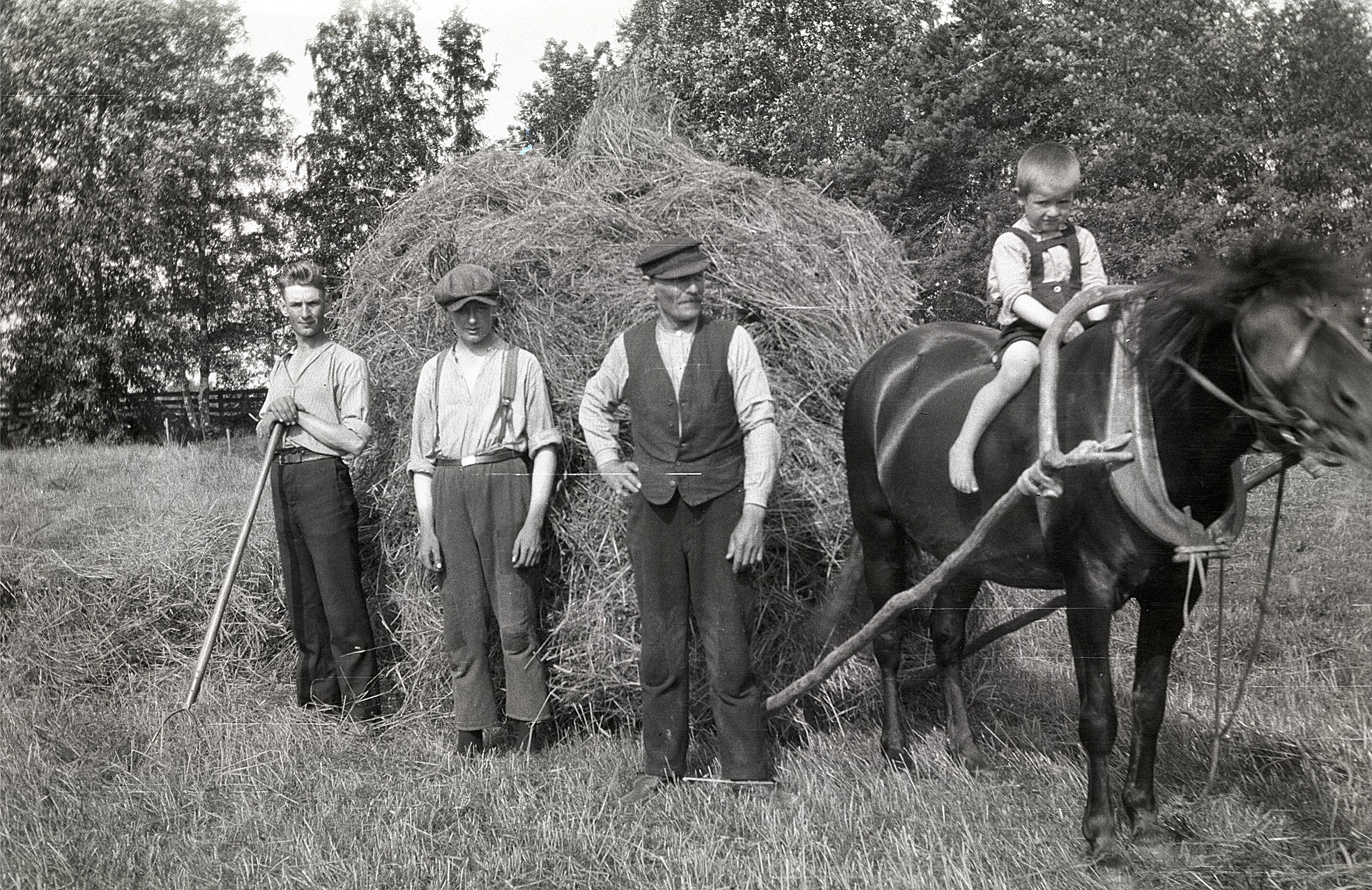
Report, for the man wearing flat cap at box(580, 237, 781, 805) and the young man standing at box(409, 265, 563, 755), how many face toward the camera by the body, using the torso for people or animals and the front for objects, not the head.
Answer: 2

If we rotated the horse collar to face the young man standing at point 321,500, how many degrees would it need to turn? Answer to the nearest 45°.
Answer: approximately 135° to its right

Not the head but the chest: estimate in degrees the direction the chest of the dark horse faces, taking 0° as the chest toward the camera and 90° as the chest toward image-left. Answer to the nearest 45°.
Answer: approximately 315°

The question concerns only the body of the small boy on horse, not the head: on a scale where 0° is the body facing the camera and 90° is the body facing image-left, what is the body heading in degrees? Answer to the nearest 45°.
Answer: approximately 315°

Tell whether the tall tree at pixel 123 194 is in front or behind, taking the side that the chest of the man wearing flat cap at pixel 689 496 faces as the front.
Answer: behind

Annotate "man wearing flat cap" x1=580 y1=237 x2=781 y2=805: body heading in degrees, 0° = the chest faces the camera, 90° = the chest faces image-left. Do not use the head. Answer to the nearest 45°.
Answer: approximately 0°

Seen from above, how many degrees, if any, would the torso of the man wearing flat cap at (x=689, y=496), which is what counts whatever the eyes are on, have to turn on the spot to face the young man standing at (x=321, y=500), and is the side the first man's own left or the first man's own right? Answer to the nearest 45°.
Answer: approximately 135° to the first man's own right

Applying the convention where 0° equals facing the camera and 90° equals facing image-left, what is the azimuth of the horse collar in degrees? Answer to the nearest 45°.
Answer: approximately 315°

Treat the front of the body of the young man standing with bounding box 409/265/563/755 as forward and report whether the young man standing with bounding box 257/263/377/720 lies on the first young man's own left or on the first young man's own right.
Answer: on the first young man's own right

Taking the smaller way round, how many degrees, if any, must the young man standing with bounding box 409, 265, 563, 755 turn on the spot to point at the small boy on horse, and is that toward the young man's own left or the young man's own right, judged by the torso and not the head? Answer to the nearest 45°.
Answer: approximately 45° to the young man's own left

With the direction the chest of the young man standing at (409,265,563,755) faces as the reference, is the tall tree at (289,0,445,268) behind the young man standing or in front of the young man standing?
behind
